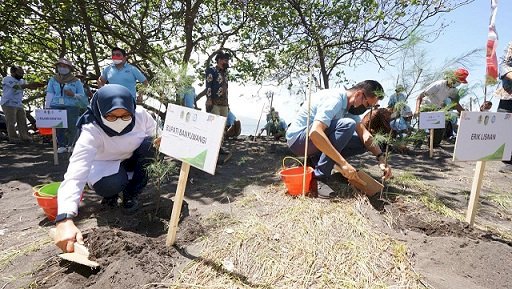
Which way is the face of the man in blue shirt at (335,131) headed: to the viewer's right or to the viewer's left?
to the viewer's right

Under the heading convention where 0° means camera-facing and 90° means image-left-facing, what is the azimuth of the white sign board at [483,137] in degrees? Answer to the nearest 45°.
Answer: approximately 0°

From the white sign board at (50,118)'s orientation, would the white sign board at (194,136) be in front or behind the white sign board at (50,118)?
in front

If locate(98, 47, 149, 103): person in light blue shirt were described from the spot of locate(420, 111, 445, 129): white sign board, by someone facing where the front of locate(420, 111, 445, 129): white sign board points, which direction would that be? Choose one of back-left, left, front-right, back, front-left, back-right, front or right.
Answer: front-right

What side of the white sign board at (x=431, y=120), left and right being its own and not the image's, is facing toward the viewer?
front

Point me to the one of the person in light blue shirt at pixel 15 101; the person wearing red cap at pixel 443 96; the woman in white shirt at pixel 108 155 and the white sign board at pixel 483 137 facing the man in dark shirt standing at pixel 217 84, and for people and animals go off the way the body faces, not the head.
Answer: the person in light blue shirt
